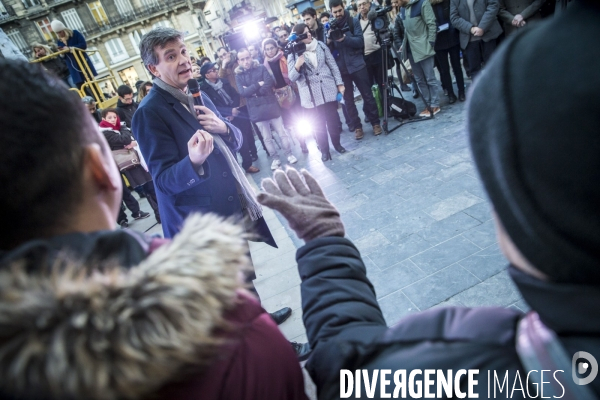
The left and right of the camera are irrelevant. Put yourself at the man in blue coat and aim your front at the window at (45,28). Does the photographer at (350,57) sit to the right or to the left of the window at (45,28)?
right

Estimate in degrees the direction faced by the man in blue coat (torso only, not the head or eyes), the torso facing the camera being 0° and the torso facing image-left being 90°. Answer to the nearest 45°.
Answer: approximately 315°

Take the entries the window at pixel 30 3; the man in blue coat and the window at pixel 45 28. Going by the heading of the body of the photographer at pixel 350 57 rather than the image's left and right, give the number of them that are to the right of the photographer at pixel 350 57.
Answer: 2

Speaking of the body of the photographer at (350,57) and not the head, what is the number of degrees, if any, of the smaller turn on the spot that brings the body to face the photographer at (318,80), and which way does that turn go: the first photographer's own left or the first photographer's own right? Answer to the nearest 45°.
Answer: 0° — they already face them

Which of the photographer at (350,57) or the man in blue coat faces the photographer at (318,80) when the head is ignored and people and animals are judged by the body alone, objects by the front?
the photographer at (350,57)

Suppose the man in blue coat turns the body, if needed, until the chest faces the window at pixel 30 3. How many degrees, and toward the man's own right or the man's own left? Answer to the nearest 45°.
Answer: approximately 135° to the man's own left

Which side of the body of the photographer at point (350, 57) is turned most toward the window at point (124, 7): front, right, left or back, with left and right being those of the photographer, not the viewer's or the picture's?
right

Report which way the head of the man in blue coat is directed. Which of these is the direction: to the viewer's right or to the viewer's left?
to the viewer's right

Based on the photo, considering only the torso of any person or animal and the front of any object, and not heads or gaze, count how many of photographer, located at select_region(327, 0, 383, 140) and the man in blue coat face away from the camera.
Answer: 0

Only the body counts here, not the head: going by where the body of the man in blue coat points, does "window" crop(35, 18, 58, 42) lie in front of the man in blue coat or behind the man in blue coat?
behind

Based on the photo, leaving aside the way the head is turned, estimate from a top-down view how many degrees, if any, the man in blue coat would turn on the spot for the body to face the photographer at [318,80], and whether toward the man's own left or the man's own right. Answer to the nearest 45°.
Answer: approximately 90° to the man's own left
